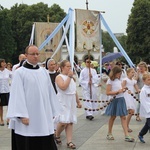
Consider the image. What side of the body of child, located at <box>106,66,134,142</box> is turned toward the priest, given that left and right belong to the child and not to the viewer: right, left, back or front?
right

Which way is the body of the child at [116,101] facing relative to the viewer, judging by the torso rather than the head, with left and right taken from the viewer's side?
facing the viewer and to the right of the viewer

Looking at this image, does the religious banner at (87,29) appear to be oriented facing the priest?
yes

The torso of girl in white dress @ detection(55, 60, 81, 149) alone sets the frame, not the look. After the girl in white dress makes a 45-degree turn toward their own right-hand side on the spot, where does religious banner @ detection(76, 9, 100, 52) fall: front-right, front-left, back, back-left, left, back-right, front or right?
back

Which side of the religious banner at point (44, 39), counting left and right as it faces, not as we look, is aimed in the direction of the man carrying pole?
front

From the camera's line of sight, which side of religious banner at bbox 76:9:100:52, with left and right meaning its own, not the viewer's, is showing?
front

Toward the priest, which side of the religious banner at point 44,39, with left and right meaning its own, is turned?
front

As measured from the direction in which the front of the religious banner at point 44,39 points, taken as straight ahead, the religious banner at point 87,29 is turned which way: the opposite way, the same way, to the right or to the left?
the same way

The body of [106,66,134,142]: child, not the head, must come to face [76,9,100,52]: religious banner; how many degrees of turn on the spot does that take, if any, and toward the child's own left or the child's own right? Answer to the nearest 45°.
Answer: approximately 135° to the child's own left

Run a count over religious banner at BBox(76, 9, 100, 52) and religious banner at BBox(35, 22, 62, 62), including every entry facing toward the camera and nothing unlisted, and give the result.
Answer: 2

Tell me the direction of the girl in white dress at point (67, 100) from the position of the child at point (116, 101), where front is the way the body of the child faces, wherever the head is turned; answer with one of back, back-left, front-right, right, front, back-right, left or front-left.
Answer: right

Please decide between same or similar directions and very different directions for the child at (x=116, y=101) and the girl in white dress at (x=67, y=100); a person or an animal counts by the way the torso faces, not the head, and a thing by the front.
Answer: same or similar directions

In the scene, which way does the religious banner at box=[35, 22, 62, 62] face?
toward the camera

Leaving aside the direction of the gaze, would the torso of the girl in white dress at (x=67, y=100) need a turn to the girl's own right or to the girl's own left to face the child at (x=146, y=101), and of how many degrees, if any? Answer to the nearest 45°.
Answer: approximately 45° to the girl's own left

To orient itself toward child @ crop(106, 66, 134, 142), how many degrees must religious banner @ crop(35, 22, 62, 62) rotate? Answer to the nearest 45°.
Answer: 0° — it already faces them
